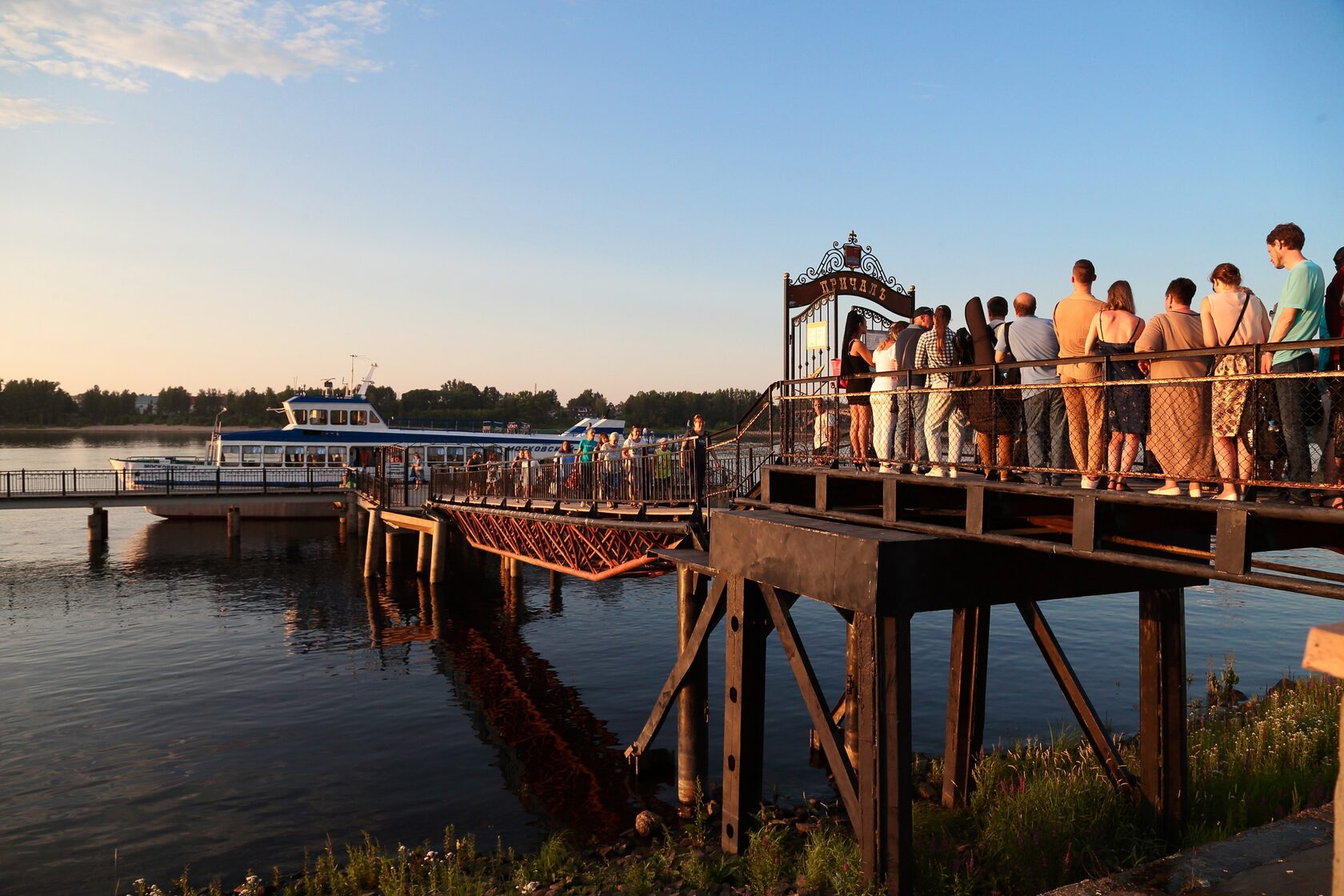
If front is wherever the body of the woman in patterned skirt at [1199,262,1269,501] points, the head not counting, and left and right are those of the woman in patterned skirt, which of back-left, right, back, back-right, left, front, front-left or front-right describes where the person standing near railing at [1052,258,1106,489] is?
front-left

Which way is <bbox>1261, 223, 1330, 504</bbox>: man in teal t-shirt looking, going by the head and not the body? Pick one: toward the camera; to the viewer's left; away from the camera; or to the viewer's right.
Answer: to the viewer's left

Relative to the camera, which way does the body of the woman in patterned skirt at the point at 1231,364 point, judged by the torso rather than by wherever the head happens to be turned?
away from the camera

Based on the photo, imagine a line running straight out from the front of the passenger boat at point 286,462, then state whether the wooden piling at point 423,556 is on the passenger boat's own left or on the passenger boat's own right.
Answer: on the passenger boat's own left

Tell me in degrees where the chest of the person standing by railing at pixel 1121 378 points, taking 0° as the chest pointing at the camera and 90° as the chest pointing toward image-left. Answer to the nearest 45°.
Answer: approximately 180°

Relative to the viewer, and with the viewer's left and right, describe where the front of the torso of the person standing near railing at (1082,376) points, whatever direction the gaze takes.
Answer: facing away from the viewer

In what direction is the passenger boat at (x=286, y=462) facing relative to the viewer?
to the viewer's left

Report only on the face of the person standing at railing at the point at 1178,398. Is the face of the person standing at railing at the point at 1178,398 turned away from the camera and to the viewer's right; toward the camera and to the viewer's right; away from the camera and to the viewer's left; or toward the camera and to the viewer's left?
away from the camera and to the viewer's left

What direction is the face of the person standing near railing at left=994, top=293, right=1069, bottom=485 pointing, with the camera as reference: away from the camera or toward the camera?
away from the camera
